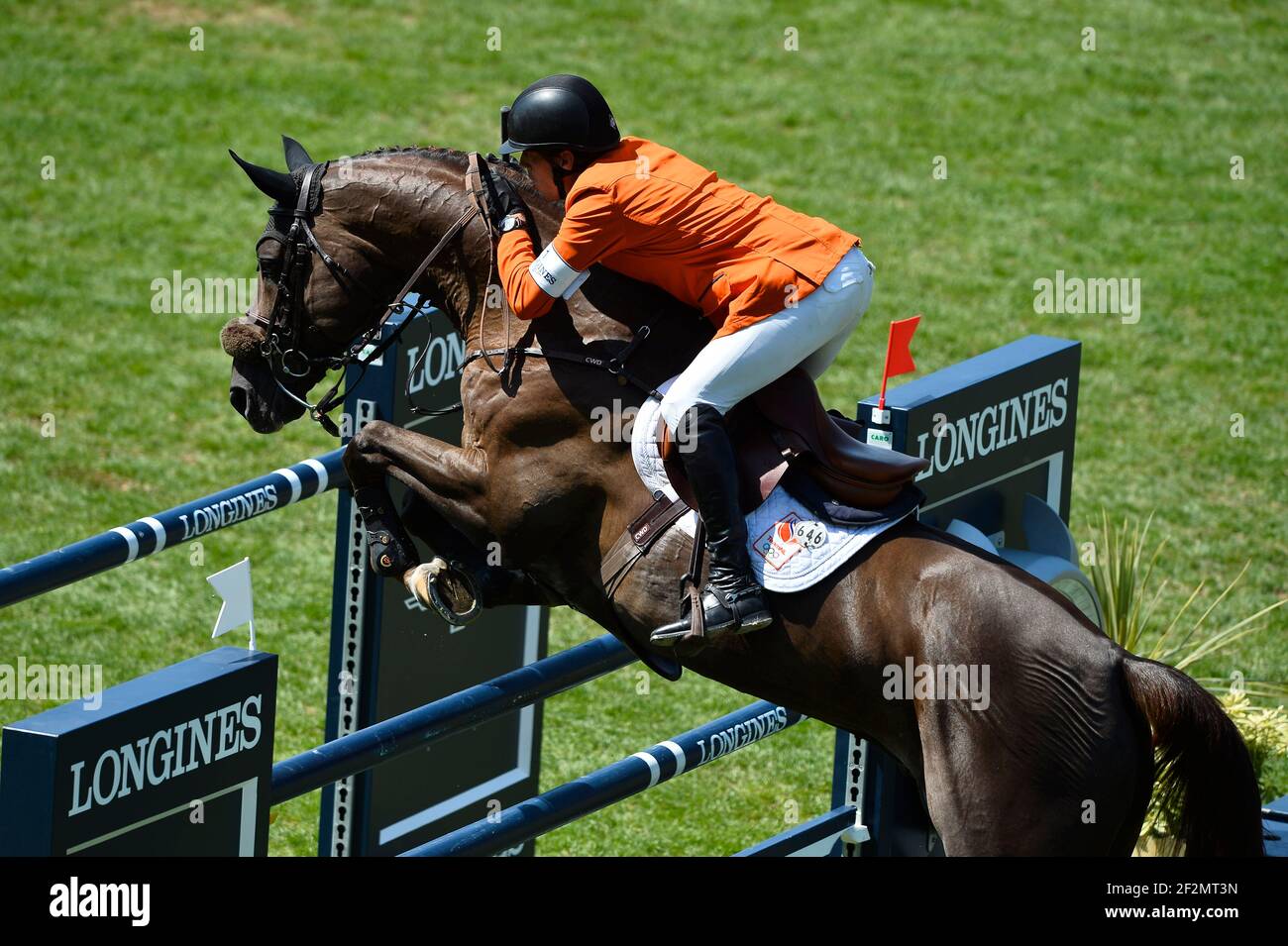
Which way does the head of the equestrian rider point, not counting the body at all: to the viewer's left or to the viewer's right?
to the viewer's left

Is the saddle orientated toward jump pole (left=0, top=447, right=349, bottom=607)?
yes

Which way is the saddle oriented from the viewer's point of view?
to the viewer's left

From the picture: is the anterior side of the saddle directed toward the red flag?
no
